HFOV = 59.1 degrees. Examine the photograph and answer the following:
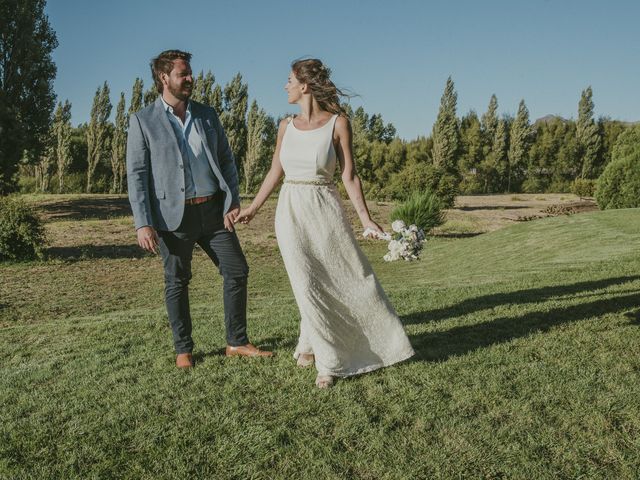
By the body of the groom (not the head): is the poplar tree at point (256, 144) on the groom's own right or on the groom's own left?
on the groom's own left

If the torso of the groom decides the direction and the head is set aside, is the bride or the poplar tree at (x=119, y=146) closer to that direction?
the bride

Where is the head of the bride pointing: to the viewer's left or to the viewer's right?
to the viewer's left

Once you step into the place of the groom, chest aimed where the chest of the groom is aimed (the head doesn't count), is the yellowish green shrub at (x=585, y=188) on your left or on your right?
on your left

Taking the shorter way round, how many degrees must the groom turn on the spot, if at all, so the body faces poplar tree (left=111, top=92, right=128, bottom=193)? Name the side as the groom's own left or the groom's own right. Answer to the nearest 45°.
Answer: approximately 135° to the groom's own left

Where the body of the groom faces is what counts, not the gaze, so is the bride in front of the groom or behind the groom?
in front

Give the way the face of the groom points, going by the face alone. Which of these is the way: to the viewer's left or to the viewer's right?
to the viewer's right

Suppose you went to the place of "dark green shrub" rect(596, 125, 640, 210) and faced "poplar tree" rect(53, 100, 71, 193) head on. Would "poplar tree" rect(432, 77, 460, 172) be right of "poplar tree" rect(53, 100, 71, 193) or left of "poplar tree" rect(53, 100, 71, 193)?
right

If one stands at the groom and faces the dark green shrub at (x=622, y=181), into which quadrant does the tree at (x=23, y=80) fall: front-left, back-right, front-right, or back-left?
front-left

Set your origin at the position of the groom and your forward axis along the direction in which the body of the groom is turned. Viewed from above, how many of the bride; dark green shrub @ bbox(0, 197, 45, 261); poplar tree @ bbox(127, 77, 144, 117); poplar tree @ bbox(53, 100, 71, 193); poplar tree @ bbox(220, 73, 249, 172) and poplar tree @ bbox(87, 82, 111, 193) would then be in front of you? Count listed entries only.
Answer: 1

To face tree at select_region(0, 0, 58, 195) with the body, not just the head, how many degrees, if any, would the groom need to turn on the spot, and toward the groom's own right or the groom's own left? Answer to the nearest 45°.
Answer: approximately 135° to the groom's own left

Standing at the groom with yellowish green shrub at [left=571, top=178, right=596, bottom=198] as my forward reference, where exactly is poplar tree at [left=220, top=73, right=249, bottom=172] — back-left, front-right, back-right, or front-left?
front-left

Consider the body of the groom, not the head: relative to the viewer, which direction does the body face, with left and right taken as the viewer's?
facing the viewer and to the right of the viewer

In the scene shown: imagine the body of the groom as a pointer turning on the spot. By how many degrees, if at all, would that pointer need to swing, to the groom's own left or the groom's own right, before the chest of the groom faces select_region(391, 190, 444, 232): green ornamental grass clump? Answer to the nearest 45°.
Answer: approximately 90° to the groom's own left
